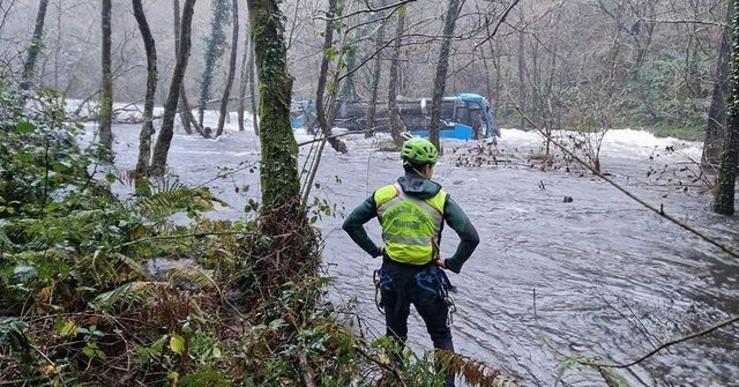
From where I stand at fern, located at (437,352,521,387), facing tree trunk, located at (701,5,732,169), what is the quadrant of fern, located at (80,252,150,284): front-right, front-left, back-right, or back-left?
back-left

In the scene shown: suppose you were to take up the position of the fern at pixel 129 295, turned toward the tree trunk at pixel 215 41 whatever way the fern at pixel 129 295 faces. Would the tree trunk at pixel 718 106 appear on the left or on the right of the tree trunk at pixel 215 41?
right

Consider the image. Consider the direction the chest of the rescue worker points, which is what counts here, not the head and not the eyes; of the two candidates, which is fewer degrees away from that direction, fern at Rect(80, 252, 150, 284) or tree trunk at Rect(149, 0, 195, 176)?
the tree trunk

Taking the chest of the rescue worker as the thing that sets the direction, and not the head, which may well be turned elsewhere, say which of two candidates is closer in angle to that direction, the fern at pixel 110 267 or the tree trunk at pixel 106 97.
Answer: the tree trunk

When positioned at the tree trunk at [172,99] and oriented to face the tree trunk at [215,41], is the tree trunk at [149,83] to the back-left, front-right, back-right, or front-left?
back-left

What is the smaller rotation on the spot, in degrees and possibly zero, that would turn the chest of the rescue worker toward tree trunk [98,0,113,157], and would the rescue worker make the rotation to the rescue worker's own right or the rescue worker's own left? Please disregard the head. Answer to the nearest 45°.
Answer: approximately 45° to the rescue worker's own left

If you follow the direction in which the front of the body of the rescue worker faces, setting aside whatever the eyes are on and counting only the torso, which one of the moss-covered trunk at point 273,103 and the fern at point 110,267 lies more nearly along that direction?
the moss-covered trunk

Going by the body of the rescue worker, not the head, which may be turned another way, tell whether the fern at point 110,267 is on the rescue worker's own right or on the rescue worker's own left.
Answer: on the rescue worker's own left

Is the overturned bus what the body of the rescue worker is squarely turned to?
yes

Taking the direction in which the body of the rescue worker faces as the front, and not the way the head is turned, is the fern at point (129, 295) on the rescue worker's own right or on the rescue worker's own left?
on the rescue worker's own left

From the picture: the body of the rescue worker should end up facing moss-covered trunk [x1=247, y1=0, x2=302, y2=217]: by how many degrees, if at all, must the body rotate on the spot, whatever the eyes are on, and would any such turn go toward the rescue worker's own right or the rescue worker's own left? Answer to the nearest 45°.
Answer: approximately 45° to the rescue worker's own left

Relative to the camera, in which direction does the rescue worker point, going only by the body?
away from the camera

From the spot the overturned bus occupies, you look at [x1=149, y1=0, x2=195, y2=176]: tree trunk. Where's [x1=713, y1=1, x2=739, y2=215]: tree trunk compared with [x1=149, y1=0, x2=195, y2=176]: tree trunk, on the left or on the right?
left
